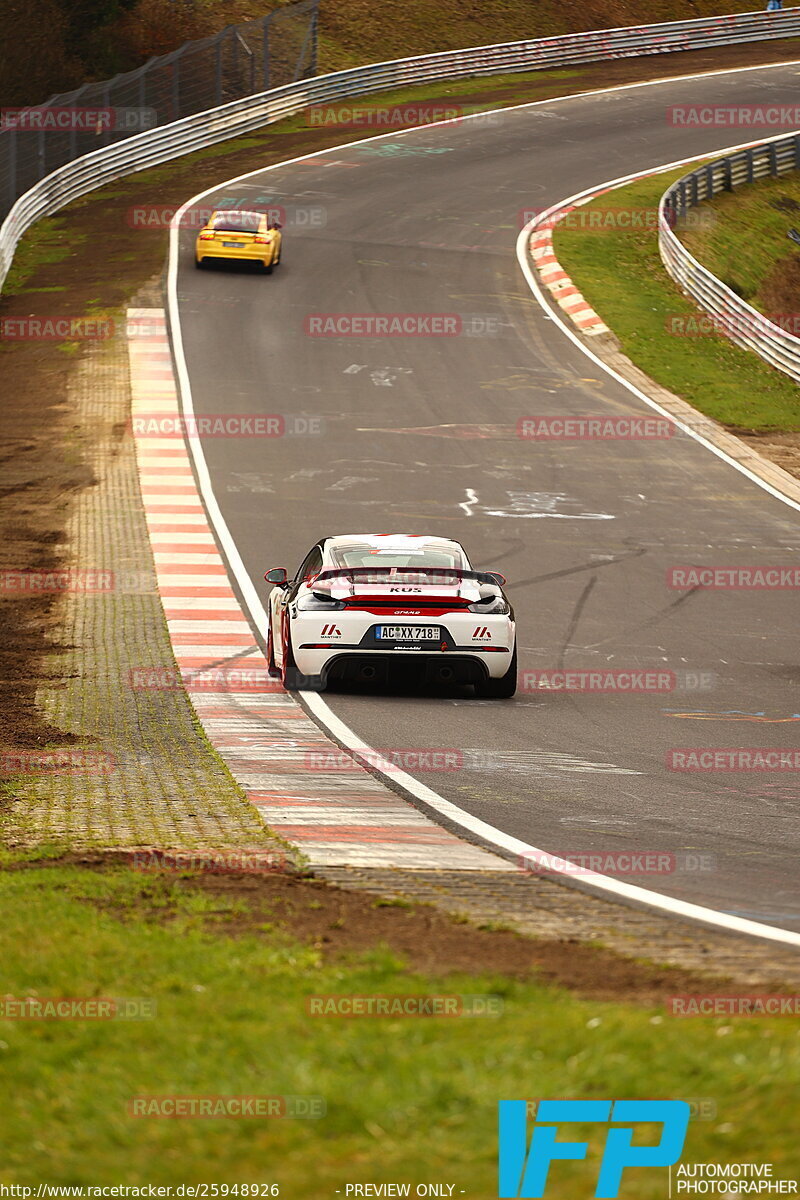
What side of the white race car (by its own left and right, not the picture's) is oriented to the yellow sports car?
front

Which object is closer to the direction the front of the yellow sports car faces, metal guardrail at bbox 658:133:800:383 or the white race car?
the metal guardrail

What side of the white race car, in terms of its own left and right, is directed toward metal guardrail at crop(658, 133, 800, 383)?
front

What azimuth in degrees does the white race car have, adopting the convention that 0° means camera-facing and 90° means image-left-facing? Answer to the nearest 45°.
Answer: approximately 180°

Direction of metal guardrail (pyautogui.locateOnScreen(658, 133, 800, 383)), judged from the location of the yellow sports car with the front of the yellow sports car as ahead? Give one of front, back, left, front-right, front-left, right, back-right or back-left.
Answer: right

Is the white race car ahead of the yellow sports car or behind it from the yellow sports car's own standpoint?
behind

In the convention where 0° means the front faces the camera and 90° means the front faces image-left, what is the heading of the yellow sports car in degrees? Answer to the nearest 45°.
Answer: approximately 180°

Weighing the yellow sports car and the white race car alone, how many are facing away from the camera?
2
